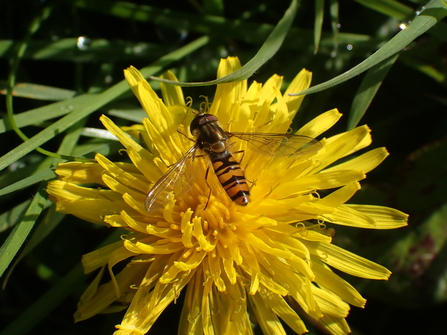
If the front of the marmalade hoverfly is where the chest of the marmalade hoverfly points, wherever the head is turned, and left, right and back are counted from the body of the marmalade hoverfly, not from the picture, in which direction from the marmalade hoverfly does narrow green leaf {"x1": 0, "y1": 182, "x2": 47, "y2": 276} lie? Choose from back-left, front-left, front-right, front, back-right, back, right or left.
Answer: front-left

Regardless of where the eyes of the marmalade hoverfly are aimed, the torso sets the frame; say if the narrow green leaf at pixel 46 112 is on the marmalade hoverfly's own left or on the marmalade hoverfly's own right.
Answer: on the marmalade hoverfly's own left

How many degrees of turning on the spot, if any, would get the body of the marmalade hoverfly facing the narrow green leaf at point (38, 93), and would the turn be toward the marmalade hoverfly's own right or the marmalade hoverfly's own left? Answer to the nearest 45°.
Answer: approximately 45° to the marmalade hoverfly's own left

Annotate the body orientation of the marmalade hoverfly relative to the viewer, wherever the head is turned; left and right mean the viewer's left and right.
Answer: facing away from the viewer and to the left of the viewer
